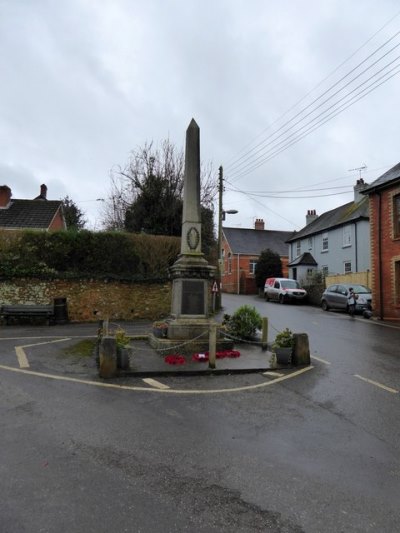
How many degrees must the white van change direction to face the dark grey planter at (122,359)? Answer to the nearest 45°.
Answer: approximately 45° to its right

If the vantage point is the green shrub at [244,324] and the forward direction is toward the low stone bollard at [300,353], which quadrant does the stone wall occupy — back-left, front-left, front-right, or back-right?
back-right

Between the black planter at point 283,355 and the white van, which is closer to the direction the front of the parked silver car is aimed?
the black planter

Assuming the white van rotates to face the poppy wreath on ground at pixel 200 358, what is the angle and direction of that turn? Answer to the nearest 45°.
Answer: approximately 45° to its right

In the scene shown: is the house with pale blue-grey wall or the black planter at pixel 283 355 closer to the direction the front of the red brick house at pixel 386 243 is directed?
the black planter

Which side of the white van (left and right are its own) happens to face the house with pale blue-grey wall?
left

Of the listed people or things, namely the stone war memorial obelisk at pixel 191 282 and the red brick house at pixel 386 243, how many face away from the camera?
0

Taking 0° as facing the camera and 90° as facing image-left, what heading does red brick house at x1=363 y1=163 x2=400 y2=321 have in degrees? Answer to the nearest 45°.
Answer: approximately 45°

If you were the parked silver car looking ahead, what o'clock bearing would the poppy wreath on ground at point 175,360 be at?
The poppy wreath on ground is roughly at 2 o'clock from the parked silver car.

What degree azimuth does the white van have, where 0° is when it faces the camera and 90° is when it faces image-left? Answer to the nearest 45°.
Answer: approximately 315°

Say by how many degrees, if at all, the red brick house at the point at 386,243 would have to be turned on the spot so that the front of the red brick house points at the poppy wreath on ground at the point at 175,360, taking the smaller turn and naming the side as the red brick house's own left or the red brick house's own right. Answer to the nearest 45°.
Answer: approximately 45° to the red brick house's own left

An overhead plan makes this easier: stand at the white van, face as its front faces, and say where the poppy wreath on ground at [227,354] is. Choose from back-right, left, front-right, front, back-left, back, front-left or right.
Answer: front-right

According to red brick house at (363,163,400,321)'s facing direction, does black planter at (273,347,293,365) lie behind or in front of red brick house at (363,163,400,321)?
in front

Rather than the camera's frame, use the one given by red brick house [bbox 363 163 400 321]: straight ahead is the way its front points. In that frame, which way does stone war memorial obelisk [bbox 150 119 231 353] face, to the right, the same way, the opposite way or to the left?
to the left

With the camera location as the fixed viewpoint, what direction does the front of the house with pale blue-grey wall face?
facing the viewer and to the left of the viewer

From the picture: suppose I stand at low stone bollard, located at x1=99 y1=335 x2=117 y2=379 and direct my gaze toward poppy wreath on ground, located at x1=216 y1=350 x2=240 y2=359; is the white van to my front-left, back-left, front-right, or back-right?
front-left

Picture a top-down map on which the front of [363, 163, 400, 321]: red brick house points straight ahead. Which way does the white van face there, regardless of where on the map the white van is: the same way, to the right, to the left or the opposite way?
to the left

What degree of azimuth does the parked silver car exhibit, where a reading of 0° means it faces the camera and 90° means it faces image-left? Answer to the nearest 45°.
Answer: approximately 315°

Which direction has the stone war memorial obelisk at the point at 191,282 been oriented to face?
toward the camera
